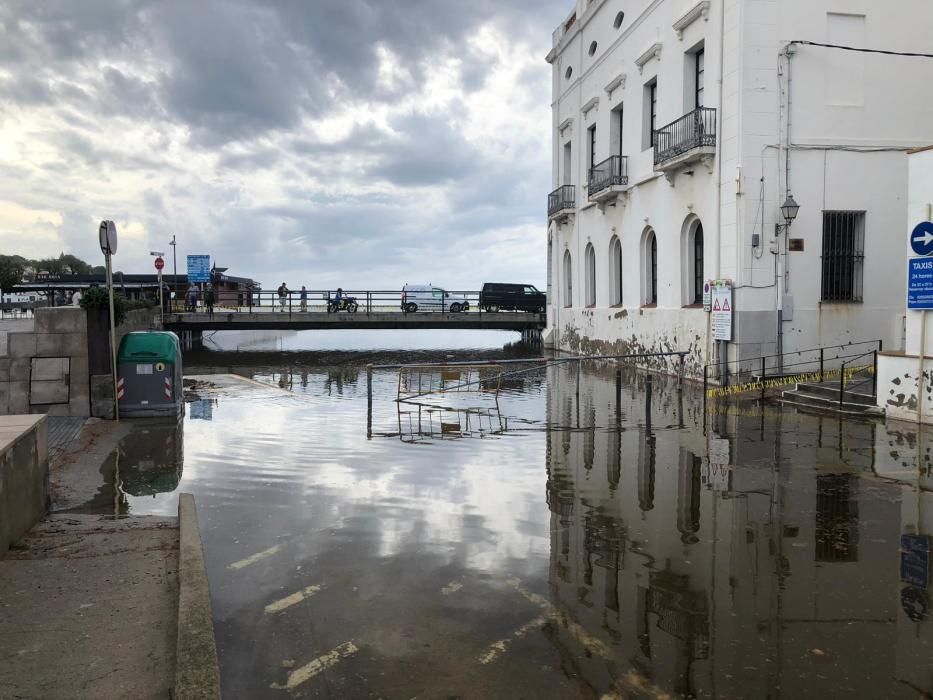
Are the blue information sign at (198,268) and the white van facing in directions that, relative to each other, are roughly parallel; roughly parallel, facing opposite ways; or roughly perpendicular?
roughly perpendicular

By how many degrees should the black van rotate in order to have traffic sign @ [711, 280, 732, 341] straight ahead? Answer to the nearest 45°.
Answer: approximately 90° to its right

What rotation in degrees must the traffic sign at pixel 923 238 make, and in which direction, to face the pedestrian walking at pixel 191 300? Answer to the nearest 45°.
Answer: approximately 90° to its right

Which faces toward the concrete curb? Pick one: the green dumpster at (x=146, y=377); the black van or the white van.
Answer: the green dumpster

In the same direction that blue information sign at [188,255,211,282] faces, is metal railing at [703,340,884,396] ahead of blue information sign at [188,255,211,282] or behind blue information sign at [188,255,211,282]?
ahead

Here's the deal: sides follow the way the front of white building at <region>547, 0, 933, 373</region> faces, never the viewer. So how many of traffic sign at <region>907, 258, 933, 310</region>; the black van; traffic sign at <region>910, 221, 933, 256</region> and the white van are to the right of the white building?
2

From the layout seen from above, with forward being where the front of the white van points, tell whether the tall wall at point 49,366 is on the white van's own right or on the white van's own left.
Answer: on the white van's own right

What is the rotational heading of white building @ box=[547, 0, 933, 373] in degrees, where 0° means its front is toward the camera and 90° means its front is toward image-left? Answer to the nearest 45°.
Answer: approximately 45°
